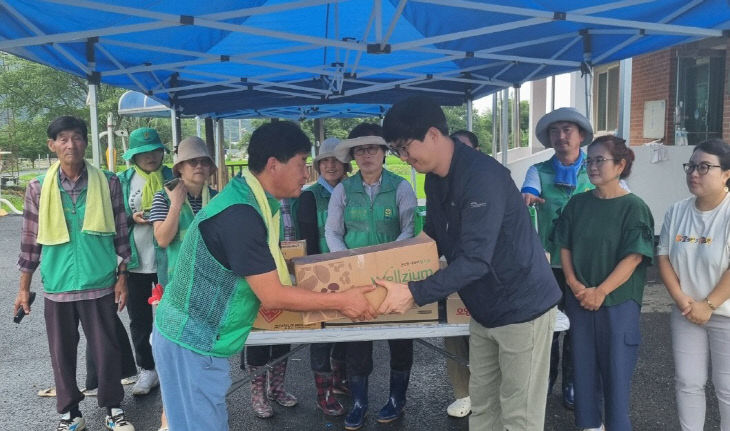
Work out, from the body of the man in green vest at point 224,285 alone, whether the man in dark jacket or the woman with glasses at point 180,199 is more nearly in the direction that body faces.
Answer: the man in dark jacket

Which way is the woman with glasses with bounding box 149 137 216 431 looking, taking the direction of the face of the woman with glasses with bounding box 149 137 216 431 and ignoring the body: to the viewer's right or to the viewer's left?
to the viewer's right

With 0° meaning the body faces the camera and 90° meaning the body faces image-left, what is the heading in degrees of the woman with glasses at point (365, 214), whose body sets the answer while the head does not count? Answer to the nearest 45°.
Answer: approximately 0°

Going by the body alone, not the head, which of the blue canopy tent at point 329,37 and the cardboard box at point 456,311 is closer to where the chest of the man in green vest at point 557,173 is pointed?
the cardboard box

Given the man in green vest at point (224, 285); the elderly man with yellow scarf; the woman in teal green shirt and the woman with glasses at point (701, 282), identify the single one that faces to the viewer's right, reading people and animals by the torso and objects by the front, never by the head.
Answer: the man in green vest

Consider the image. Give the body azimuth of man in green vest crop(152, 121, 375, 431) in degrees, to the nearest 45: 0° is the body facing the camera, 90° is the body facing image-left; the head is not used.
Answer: approximately 270°

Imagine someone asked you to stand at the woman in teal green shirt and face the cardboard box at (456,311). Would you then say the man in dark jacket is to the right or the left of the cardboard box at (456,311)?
left

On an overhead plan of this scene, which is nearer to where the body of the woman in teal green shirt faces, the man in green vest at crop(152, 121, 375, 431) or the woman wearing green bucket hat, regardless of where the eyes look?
the man in green vest

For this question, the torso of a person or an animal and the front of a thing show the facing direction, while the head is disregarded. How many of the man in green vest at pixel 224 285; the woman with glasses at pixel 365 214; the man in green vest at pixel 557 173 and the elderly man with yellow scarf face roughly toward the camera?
3

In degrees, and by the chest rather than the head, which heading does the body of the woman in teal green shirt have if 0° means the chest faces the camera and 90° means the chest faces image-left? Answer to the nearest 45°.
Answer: approximately 45°

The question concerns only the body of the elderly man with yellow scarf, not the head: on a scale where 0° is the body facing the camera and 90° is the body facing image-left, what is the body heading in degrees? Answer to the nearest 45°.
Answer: approximately 0°
